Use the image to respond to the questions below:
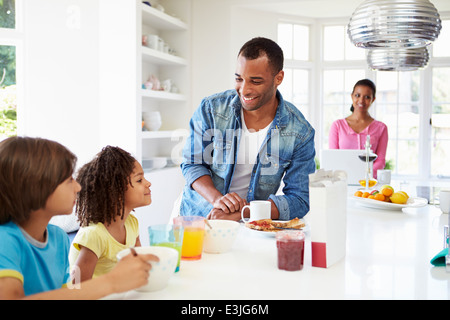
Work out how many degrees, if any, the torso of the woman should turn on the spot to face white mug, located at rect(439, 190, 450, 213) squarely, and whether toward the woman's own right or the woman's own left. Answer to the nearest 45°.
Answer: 0° — they already face it

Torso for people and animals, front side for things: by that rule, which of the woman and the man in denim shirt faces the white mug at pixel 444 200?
the woman

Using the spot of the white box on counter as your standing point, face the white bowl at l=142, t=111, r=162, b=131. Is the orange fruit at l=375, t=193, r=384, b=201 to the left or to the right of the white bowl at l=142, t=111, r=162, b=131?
right

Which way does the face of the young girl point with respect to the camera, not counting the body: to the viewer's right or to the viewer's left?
to the viewer's right

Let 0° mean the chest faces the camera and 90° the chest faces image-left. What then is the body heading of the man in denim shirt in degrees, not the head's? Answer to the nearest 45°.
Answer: approximately 0°

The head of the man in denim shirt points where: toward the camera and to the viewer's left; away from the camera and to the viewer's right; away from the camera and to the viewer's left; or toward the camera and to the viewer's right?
toward the camera and to the viewer's left

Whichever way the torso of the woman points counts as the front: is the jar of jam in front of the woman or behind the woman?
in front

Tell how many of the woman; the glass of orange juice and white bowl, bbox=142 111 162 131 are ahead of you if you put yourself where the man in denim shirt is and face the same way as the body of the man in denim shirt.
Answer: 1

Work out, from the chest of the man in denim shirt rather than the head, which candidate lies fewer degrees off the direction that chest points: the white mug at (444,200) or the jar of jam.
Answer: the jar of jam

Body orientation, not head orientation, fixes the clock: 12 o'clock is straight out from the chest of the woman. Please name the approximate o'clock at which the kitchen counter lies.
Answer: The kitchen counter is roughly at 12 o'clock from the woman.

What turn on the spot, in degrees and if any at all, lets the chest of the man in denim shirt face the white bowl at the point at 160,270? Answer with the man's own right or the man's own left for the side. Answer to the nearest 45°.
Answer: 0° — they already face it

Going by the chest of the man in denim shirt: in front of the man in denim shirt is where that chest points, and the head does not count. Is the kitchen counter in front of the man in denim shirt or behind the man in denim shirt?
in front

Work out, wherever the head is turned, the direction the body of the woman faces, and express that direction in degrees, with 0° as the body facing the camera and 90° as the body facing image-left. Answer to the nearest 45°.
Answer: approximately 0°

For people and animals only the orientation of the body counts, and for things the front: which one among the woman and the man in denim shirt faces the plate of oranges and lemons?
the woman
